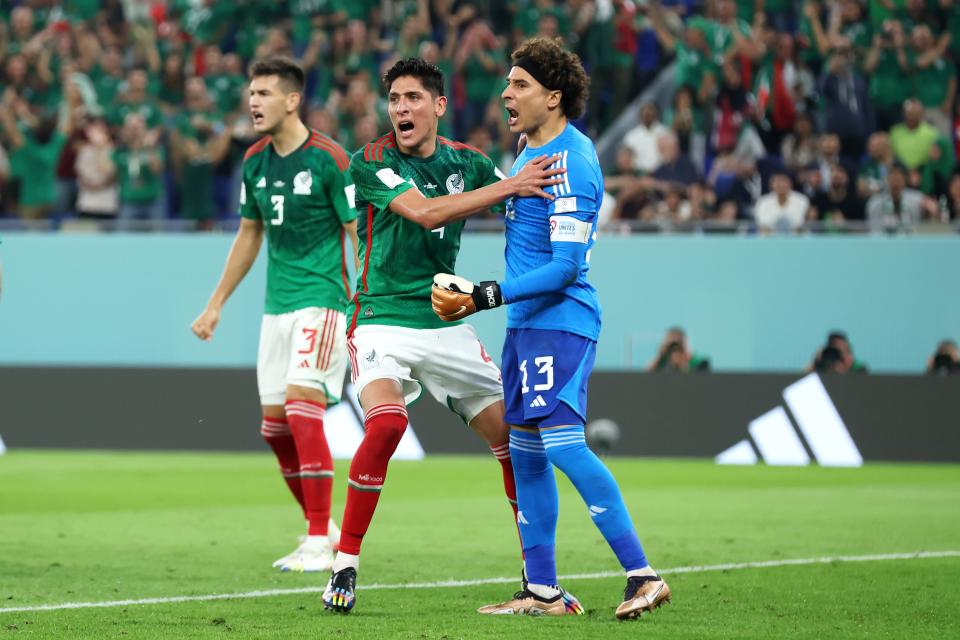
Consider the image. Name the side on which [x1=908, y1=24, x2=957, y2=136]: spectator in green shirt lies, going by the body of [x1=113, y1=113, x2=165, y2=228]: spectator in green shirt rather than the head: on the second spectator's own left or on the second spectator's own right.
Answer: on the second spectator's own left

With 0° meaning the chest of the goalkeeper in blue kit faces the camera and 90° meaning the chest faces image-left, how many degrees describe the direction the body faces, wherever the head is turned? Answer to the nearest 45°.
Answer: approximately 90°

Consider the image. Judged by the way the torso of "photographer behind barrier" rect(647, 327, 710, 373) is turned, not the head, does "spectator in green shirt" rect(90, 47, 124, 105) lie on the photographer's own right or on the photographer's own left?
on the photographer's own right

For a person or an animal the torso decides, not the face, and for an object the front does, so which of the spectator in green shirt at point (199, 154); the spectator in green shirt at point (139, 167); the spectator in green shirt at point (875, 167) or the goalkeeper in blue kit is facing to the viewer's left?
the goalkeeper in blue kit

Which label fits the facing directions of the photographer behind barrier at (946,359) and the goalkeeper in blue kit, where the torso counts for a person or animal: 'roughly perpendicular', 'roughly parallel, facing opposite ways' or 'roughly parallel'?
roughly perpendicular
